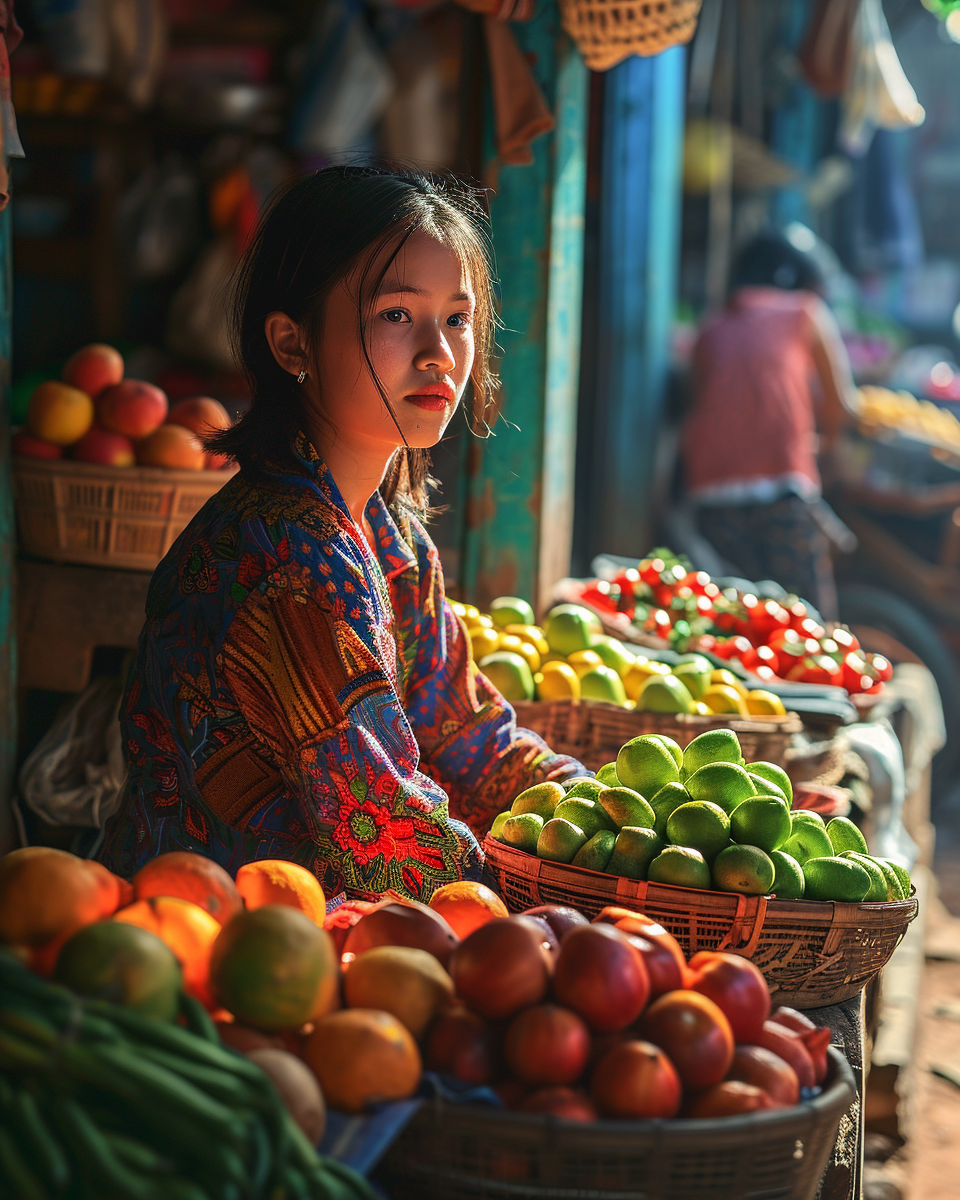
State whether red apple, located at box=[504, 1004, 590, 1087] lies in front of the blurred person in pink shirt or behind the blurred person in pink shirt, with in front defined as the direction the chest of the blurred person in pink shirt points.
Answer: behind

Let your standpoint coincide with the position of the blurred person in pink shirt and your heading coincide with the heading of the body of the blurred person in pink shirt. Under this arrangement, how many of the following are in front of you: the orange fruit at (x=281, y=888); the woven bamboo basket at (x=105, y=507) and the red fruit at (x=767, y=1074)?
0

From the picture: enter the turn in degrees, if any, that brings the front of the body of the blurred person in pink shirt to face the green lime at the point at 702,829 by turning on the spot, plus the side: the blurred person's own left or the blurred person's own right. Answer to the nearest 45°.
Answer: approximately 135° to the blurred person's own right

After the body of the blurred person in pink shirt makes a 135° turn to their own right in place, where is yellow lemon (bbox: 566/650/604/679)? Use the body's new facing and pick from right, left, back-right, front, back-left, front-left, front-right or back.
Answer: front

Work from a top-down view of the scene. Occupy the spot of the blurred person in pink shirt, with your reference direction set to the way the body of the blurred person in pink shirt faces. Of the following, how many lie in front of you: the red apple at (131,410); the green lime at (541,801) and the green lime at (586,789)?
0

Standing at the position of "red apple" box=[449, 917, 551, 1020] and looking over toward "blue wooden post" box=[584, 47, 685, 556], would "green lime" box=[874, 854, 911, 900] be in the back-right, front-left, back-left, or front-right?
front-right

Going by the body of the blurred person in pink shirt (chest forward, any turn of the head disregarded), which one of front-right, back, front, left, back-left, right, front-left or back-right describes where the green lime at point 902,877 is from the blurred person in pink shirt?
back-right

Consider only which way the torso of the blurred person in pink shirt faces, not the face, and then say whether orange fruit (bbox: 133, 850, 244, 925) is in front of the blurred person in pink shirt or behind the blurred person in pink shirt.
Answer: behind

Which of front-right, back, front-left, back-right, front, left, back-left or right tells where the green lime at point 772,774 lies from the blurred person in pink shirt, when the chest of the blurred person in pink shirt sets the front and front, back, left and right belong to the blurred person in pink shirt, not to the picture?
back-right

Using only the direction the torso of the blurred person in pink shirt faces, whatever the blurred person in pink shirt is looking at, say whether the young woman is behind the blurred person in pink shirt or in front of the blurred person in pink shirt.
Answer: behind

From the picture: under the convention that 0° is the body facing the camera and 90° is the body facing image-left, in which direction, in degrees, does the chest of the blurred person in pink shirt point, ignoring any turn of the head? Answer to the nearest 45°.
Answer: approximately 225°

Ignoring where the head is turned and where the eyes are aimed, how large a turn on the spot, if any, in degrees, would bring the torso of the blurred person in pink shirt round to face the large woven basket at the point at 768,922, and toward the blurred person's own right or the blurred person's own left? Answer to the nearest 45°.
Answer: approximately 135° to the blurred person's own right

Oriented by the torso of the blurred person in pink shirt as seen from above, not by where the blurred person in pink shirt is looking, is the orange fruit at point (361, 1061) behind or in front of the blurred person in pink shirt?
behind

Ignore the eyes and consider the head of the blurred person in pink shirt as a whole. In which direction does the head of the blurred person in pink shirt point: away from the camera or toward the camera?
away from the camera

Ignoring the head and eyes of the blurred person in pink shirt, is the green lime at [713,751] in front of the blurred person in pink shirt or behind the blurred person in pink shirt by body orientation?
behind

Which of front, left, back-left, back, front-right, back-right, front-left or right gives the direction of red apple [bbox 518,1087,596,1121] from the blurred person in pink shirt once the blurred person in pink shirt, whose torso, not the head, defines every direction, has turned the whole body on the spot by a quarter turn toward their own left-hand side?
back-left
